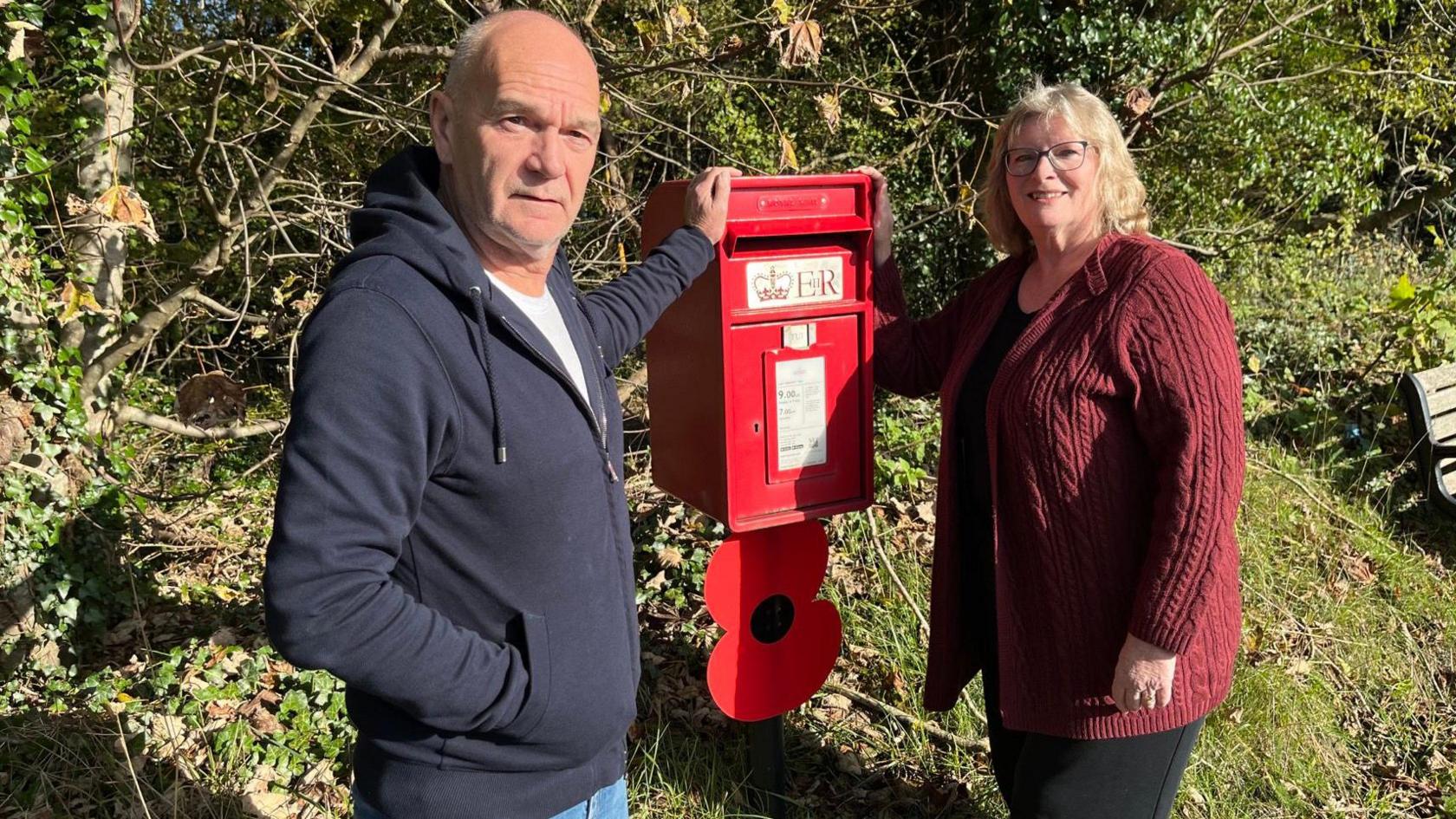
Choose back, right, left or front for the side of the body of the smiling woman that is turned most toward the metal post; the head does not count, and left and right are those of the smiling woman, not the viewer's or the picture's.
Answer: right

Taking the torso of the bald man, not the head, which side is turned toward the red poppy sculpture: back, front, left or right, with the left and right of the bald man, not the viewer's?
left

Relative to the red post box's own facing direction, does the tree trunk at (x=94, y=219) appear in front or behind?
behind

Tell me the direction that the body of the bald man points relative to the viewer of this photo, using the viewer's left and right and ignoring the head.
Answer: facing the viewer and to the right of the viewer

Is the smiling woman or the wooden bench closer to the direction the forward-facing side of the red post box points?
the smiling woman

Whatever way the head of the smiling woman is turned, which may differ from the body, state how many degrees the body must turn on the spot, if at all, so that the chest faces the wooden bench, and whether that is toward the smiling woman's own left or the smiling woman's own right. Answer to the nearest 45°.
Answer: approximately 180°

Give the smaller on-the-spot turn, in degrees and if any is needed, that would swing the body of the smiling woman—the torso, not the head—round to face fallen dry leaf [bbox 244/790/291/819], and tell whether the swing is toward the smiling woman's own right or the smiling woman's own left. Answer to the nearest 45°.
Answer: approximately 45° to the smiling woman's own right

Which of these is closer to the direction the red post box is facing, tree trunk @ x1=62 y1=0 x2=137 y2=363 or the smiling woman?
the smiling woman

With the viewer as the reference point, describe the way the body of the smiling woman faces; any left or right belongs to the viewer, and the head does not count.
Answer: facing the viewer and to the left of the viewer

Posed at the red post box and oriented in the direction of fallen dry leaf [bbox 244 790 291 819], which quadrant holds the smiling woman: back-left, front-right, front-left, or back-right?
back-left
